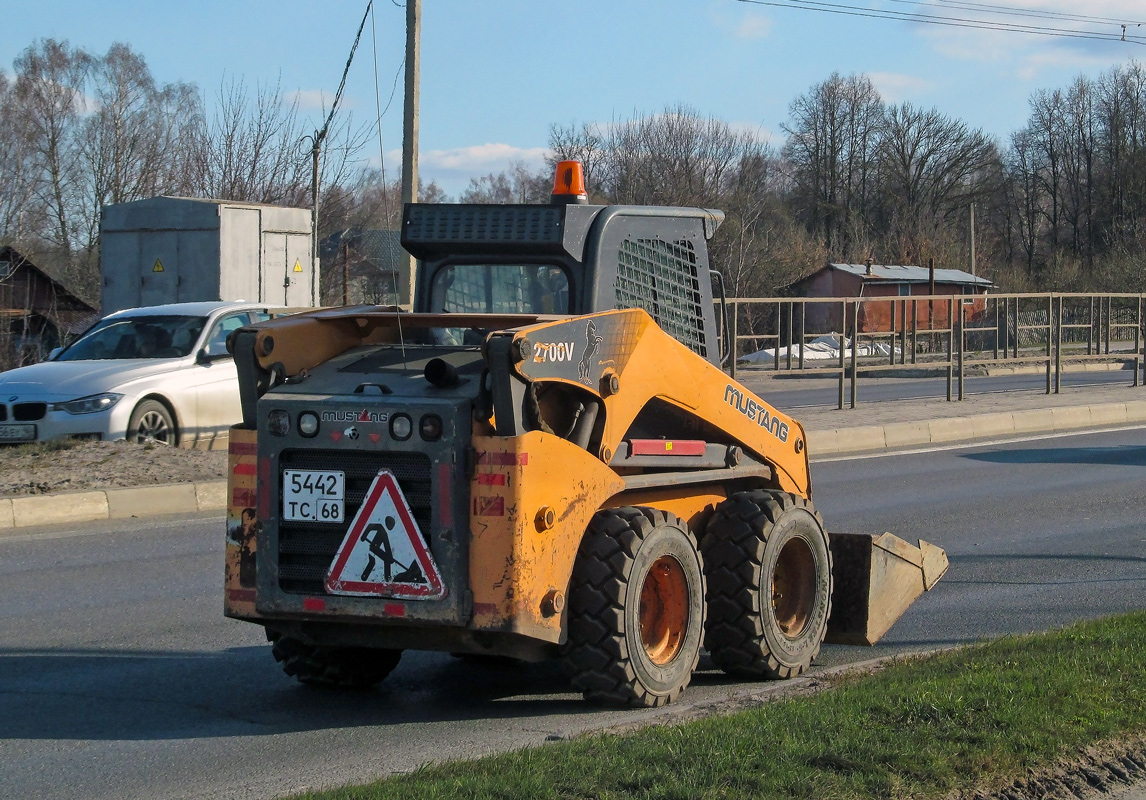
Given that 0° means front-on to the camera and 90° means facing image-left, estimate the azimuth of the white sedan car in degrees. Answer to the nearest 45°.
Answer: approximately 45°

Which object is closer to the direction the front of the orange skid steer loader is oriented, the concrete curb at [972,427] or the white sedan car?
the concrete curb

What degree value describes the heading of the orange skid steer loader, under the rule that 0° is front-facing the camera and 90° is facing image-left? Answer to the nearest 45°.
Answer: approximately 225°

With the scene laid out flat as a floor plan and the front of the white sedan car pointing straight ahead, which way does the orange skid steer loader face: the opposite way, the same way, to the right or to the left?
the opposite way

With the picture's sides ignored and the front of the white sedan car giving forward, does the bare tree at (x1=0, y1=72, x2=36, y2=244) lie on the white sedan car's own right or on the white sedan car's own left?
on the white sedan car's own right

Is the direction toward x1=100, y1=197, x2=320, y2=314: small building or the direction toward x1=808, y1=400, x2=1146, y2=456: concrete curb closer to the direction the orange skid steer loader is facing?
the concrete curb

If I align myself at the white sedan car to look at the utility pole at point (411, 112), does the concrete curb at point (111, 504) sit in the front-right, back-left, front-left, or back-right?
back-right

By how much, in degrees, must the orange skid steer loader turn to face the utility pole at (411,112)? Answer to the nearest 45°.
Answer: approximately 45° to its left
